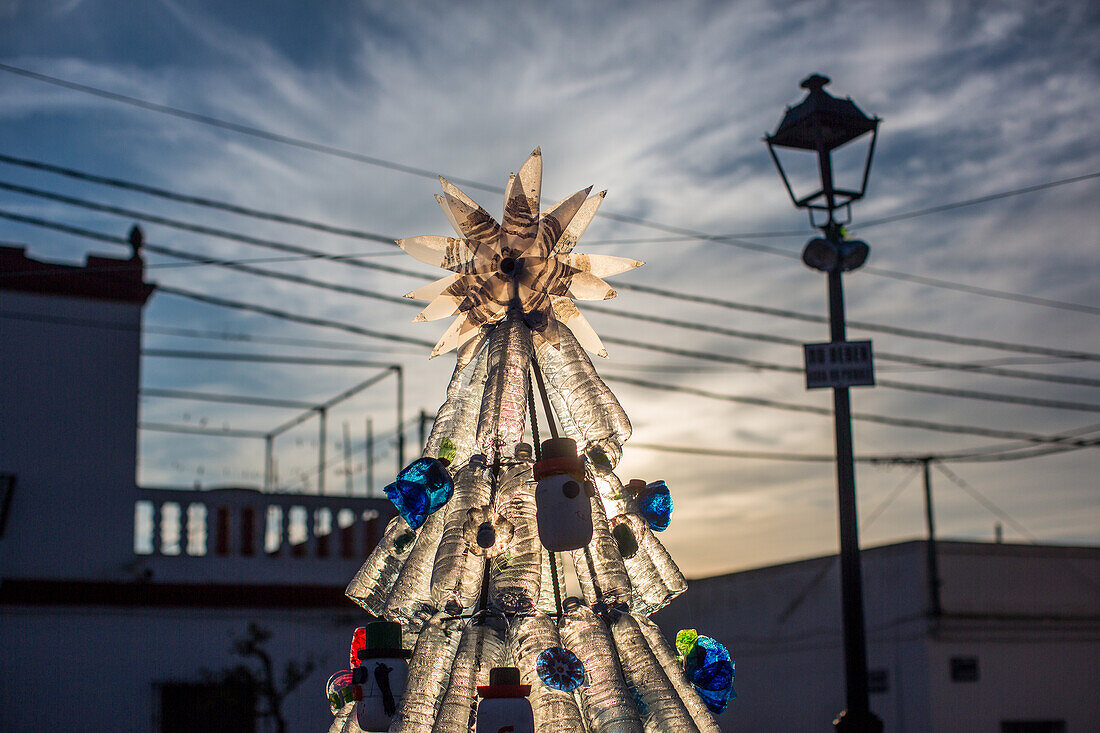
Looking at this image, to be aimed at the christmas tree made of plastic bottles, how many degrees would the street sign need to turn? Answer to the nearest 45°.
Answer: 0° — it already faces it

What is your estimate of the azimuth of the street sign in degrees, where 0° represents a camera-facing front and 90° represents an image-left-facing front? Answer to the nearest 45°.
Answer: approximately 0°
